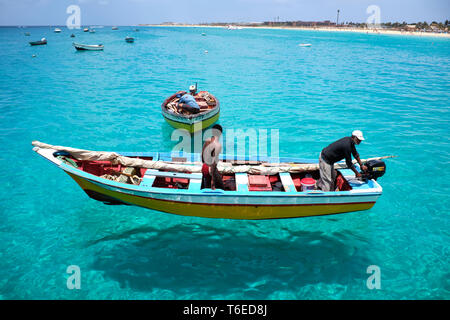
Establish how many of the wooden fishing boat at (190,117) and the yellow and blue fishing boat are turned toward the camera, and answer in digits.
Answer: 1

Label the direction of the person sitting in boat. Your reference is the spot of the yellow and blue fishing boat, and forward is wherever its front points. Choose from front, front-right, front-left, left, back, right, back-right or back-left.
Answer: right

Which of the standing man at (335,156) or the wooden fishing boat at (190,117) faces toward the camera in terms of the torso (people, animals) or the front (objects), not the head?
the wooden fishing boat

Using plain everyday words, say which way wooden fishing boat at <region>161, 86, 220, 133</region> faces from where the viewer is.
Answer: facing the viewer

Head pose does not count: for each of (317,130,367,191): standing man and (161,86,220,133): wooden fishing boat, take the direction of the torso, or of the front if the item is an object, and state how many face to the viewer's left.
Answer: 0

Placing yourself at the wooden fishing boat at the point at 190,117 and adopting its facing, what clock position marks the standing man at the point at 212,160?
The standing man is roughly at 12 o'clock from the wooden fishing boat.

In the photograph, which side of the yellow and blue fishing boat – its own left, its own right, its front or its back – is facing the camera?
left

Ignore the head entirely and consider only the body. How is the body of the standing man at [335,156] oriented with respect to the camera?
to the viewer's right
